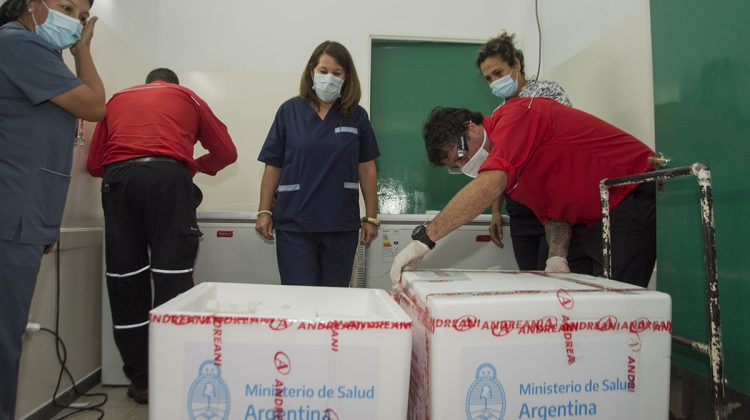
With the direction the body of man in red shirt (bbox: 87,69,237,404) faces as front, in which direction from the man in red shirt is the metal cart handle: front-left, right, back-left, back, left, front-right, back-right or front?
back-right

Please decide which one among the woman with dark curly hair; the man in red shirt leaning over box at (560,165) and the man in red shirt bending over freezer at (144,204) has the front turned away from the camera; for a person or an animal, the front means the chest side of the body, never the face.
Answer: the man in red shirt bending over freezer at (144,204)

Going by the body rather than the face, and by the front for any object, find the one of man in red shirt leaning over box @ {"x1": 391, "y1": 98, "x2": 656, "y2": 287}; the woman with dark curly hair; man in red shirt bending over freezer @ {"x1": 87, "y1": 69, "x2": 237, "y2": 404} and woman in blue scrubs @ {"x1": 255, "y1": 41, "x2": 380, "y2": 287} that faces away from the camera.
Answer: man in red shirt bending over freezer @ {"x1": 87, "y1": 69, "x2": 237, "y2": 404}

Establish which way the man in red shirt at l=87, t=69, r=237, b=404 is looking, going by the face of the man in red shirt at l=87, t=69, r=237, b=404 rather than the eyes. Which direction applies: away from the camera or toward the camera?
away from the camera

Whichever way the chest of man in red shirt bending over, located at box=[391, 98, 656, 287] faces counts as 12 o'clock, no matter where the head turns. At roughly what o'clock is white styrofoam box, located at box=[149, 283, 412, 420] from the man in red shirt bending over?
The white styrofoam box is roughly at 10 o'clock from the man in red shirt bending over.

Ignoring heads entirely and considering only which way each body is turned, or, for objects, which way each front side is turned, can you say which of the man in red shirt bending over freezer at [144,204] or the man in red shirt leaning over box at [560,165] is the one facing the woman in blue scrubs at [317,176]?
the man in red shirt leaning over box at [560,165]

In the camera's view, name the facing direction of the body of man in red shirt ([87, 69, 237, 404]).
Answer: away from the camera

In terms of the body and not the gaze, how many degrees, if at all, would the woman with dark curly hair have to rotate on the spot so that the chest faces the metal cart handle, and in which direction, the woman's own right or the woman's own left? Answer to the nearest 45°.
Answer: approximately 45° to the woman's own left

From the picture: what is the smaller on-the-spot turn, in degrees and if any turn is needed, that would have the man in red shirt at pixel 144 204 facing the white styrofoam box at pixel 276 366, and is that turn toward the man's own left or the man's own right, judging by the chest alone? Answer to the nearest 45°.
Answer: approximately 180°

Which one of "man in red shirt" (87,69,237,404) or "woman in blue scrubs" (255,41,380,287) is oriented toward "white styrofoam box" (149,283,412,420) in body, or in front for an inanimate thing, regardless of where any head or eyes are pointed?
the woman in blue scrubs

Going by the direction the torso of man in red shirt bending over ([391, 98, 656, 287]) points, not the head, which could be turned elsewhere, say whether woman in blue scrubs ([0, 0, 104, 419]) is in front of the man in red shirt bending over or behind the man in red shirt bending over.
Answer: in front

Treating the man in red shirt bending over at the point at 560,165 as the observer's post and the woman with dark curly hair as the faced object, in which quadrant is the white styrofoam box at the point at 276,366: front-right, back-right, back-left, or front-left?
back-left
